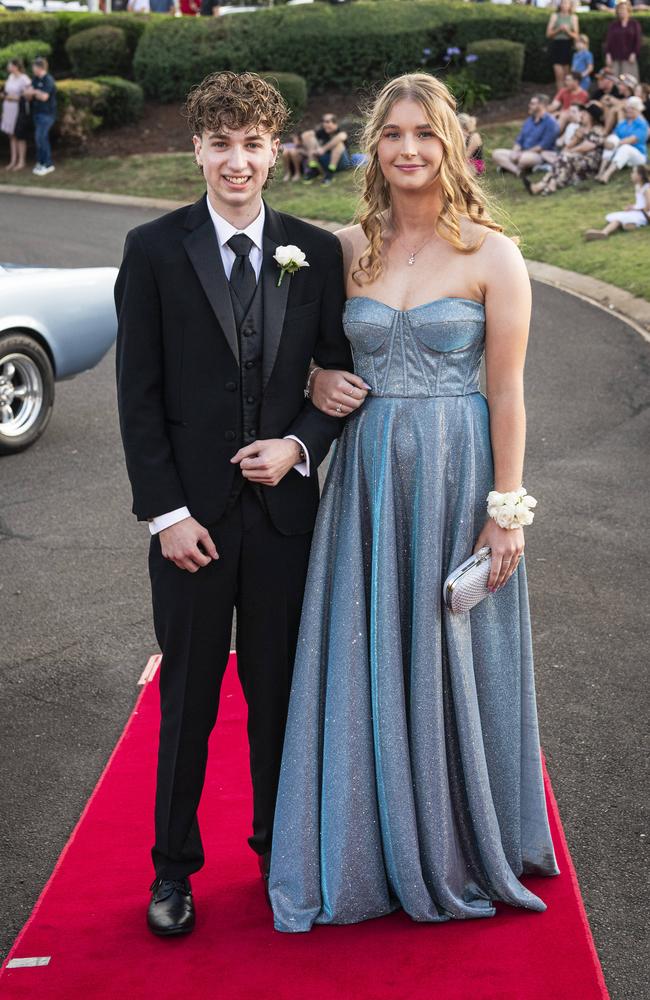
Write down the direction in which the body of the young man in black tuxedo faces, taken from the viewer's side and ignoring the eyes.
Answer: toward the camera

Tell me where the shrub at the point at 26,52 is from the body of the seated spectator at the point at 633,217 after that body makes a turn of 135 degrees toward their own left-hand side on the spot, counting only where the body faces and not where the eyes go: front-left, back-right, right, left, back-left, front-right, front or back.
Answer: back

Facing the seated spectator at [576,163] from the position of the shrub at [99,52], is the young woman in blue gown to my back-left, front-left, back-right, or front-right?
front-right

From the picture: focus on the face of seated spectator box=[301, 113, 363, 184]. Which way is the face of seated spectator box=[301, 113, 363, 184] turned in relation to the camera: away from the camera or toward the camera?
toward the camera

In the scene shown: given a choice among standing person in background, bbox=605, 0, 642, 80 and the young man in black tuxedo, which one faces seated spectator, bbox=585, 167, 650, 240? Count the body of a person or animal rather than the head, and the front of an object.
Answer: the standing person in background

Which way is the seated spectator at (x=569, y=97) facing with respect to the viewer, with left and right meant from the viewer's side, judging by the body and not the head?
facing the viewer and to the left of the viewer

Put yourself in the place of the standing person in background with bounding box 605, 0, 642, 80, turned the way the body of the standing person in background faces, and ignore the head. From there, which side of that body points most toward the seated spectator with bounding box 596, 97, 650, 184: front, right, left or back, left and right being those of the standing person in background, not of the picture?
front

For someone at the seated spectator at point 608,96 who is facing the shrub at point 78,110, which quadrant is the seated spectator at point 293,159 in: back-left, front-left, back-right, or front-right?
front-left

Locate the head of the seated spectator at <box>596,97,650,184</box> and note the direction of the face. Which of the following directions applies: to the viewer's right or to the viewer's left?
to the viewer's left

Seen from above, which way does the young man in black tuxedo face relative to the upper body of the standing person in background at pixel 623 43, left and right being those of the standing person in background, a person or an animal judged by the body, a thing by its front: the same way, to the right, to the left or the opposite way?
the same way

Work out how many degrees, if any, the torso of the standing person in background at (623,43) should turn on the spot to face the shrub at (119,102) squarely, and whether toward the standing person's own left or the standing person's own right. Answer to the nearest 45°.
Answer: approximately 90° to the standing person's own right

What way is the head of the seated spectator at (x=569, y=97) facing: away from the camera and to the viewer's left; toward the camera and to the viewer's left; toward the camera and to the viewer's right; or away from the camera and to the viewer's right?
toward the camera and to the viewer's left

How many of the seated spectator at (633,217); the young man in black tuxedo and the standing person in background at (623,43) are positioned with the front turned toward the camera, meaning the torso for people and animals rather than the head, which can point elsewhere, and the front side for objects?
2

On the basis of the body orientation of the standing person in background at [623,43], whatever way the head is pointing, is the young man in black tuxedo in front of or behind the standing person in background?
in front

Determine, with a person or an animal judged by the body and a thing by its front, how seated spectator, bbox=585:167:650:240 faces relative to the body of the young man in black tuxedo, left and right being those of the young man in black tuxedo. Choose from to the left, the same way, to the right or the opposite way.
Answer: to the right

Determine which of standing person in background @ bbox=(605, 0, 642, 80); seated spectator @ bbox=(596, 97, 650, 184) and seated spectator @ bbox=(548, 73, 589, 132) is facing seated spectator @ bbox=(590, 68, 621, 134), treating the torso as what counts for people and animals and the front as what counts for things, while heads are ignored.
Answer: the standing person in background

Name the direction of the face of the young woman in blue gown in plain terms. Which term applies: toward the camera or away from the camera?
toward the camera

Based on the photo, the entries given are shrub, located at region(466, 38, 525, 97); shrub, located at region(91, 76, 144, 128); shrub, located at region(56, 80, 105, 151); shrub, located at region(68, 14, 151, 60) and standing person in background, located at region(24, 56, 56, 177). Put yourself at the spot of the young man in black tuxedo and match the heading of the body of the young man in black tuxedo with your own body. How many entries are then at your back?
5

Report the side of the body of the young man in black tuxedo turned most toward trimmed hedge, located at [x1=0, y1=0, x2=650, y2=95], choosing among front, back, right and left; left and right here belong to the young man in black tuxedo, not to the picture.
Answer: back
